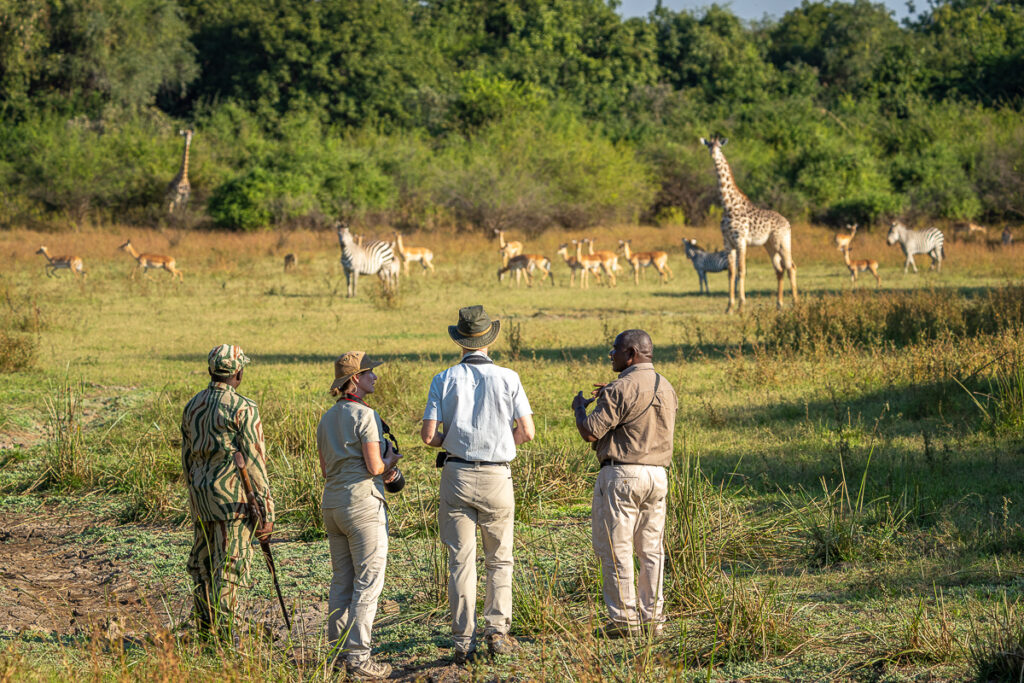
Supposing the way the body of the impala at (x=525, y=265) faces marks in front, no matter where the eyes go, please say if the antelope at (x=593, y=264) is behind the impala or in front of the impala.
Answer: behind

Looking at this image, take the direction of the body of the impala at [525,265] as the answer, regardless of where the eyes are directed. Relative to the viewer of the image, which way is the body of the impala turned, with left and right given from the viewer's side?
facing to the left of the viewer

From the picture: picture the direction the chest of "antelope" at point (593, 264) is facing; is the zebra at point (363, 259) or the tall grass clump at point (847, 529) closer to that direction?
the zebra

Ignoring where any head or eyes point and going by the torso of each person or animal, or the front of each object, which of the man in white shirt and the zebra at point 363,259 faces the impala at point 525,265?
the man in white shirt

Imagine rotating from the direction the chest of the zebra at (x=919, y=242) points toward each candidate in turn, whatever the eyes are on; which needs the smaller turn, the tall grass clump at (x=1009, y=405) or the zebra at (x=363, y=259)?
the zebra

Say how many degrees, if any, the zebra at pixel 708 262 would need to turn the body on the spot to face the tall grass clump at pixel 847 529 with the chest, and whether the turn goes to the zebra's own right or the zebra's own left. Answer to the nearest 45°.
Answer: approximately 90° to the zebra's own left

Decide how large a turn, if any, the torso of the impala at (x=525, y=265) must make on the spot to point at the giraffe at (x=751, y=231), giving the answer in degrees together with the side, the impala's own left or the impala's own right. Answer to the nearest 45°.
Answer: approximately 135° to the impala's own left

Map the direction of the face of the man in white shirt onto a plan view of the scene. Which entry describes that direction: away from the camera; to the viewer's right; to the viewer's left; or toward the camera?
away from the camera

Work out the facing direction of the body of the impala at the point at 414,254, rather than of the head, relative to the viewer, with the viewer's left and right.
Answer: facing to the left of the viewer

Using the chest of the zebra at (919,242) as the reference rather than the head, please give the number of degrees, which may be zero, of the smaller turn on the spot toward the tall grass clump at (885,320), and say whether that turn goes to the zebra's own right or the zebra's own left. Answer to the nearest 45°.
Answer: approximately 90° to the zebra's own left

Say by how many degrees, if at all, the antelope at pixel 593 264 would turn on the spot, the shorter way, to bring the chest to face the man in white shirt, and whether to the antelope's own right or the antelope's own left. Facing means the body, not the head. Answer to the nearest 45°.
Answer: approximately 90° to the antelope's own left

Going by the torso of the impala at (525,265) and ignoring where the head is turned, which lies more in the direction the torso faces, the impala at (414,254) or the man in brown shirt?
the impala

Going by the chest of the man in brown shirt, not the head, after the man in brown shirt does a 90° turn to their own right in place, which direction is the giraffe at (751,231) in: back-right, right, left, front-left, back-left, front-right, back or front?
front-left

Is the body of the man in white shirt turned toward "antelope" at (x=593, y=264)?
yes

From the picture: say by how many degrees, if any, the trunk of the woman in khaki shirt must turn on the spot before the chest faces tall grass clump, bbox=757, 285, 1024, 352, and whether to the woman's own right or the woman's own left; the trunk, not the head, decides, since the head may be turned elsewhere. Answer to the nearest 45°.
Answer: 0° — they already face it
